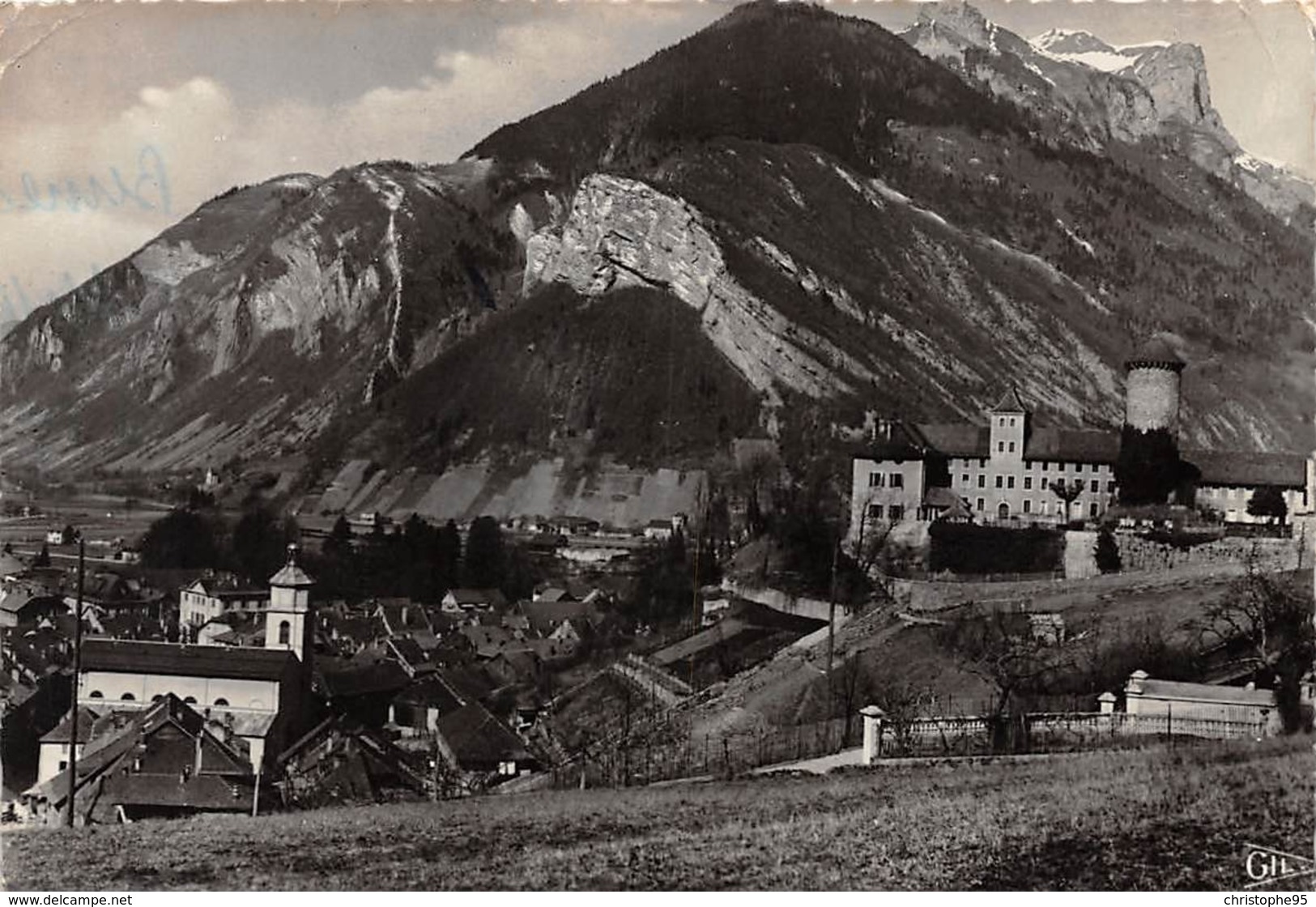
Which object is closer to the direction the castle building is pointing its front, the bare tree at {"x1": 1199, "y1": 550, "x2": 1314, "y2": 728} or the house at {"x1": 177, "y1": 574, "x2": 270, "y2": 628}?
the bare tree

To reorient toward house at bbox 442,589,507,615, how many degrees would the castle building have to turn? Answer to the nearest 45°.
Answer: approximately 90° to its right

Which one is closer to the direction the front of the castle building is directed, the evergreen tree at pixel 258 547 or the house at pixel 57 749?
the house

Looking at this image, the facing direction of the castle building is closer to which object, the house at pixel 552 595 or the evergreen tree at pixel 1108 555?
the evergreen tree

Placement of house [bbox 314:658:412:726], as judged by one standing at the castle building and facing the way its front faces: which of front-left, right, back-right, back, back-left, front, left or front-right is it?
front-right

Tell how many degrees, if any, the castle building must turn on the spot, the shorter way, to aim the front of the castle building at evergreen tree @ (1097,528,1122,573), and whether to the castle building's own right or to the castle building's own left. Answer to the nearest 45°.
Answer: approximately 45° to the castle building's own left

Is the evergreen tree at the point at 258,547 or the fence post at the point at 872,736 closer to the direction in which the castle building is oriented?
the fence post

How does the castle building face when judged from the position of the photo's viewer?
facing the viewer

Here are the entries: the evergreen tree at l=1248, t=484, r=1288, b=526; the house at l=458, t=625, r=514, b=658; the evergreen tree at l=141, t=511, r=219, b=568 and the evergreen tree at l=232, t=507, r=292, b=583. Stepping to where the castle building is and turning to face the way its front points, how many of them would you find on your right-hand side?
3

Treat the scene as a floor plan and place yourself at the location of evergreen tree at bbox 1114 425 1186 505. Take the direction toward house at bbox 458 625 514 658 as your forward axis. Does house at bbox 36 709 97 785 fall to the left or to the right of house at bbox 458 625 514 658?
left

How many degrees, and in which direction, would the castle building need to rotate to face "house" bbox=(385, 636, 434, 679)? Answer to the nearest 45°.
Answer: approximately 45° to its right

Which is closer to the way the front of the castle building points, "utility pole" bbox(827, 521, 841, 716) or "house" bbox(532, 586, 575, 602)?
the utility pole

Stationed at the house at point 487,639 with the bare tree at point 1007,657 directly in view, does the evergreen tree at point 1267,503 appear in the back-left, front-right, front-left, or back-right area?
front-left

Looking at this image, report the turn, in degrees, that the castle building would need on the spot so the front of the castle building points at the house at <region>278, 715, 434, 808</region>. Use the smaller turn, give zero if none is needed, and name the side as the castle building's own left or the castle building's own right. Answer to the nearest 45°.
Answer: approximately 45° to the castle building's own right

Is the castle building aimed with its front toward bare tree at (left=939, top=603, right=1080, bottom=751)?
yes

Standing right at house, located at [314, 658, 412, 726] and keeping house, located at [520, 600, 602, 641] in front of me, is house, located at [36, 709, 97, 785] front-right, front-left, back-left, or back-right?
back-left
